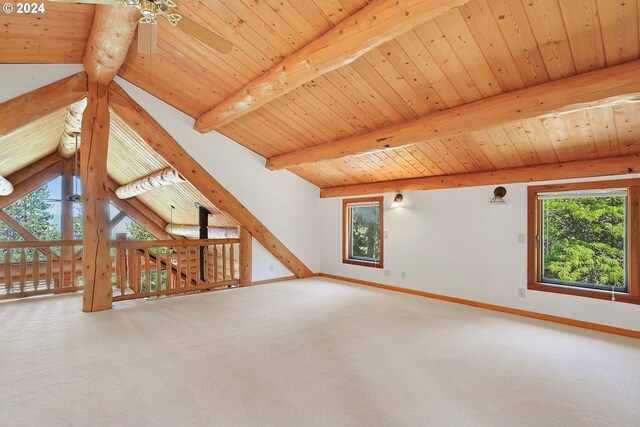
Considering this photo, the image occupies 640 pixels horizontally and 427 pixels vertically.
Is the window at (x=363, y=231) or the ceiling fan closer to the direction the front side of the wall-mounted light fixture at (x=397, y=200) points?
the ceiling fan

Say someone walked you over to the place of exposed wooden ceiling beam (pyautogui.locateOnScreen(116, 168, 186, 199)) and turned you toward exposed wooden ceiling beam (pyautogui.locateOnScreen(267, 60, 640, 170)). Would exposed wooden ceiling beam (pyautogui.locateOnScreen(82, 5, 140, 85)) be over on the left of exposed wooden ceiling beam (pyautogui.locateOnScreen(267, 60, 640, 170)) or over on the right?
right

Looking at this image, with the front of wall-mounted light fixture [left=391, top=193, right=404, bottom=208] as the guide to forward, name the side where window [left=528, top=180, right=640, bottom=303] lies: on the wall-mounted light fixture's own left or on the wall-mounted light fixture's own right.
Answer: on the wall-mounted light fixture's own left

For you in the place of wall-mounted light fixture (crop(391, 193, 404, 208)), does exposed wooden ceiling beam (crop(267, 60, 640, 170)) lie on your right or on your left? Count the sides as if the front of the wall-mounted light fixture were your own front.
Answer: on your left

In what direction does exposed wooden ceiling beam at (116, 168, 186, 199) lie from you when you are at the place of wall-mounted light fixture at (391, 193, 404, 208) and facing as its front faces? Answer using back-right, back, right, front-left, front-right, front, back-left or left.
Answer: front-right

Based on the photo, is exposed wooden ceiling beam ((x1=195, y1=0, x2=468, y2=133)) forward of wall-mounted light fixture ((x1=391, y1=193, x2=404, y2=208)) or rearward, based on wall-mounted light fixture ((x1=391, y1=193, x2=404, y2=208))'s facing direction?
forward

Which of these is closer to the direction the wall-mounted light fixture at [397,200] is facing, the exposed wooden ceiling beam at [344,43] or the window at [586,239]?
the exposed wooden ceiling beam

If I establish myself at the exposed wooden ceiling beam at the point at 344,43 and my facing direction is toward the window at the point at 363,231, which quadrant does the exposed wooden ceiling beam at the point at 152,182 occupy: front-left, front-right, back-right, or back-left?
front-left

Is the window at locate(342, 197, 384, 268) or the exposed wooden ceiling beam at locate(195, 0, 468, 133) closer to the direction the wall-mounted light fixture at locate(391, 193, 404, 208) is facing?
the exposed wooden ceiling beam

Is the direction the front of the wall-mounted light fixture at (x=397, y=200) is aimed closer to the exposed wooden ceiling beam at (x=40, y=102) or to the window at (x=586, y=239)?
the exposed wooden ceiling beam

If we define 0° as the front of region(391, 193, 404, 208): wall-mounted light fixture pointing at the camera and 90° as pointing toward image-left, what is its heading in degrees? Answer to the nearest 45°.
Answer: approximately 45°

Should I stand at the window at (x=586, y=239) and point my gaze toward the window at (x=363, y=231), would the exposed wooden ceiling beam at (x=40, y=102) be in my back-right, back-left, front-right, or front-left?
front-left

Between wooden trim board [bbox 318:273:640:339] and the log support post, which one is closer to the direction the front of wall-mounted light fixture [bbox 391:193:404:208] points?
the log support post

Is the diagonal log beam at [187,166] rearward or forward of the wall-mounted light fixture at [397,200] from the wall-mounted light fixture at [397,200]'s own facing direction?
forward

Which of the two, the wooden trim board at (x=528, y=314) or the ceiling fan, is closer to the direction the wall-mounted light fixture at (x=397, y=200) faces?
the ceiling fan

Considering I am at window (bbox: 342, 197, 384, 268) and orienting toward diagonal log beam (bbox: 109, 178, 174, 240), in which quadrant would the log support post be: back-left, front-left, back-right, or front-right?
front-left
